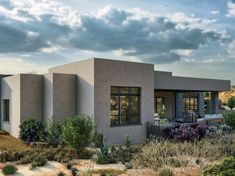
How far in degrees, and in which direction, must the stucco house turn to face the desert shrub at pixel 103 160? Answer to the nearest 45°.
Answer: approximately 45° to its right

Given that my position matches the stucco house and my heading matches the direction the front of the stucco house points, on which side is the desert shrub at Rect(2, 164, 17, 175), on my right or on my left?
on my right

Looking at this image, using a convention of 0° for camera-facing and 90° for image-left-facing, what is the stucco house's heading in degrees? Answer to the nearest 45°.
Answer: approximately 315°
